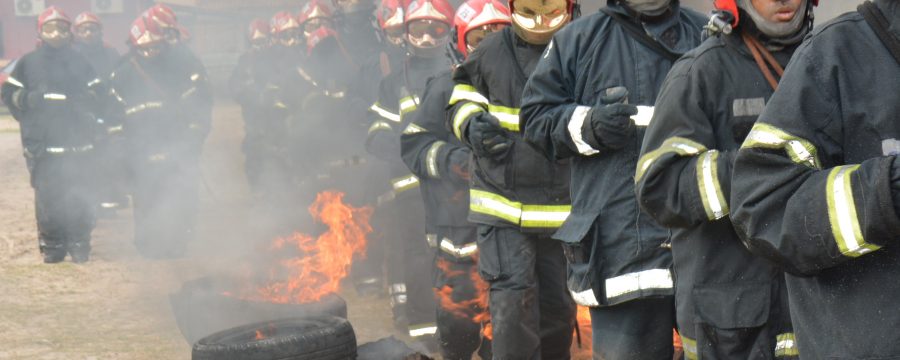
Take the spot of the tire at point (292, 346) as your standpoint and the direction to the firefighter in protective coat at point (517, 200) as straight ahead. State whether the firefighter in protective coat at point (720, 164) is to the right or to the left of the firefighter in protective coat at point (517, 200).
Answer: right

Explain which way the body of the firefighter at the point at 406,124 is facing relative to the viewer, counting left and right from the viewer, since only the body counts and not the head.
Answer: facing the viewer

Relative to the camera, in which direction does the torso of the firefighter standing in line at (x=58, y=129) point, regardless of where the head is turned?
toward the camera
